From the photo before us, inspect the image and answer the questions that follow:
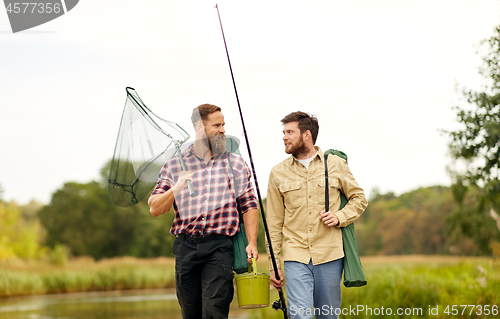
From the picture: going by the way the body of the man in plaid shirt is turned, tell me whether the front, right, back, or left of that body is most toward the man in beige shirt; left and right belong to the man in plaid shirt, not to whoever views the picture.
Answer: left

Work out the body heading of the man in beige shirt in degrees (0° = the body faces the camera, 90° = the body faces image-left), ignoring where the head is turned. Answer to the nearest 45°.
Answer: approximately 0°

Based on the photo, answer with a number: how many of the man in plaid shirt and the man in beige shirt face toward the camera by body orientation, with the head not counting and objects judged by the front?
2

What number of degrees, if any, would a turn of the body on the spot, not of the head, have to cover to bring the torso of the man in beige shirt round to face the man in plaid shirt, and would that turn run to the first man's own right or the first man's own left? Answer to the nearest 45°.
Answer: approximately 90° to the first man's own right

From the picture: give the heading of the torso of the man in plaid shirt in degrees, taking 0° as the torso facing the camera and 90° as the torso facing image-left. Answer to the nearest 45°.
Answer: approximately 0°
